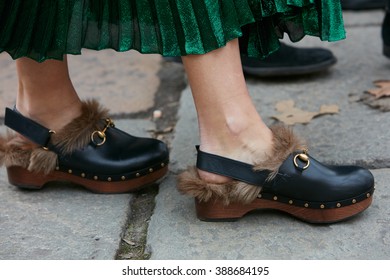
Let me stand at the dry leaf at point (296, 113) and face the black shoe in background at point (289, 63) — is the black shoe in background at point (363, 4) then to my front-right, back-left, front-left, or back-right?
front-right

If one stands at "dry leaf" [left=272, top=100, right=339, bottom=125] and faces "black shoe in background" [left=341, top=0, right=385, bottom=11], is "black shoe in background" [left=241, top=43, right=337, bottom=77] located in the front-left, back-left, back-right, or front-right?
front-left

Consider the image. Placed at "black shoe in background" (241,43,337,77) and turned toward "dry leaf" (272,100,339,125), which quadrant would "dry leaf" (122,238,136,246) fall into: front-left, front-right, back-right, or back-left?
front-right

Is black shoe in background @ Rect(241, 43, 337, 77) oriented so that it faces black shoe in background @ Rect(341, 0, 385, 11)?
no
